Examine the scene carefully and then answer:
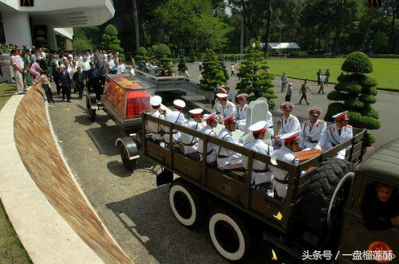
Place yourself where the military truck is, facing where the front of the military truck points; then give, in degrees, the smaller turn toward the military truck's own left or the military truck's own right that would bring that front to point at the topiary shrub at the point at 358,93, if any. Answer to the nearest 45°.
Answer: approximately 135° to the military truck's own left

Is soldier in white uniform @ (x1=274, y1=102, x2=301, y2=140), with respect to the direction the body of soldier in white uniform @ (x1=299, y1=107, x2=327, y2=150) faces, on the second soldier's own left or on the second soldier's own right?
on the second soldier's own right

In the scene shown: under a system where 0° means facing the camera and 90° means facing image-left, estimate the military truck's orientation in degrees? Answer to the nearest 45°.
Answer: approximately 315°

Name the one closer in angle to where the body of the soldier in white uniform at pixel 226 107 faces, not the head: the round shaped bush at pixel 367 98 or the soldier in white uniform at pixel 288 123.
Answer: the soldier in white uniform

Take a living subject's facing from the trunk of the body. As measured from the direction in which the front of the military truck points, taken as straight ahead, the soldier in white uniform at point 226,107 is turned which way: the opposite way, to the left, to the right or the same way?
to the right

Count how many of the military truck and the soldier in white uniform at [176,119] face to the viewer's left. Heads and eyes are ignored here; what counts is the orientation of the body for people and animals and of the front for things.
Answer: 0

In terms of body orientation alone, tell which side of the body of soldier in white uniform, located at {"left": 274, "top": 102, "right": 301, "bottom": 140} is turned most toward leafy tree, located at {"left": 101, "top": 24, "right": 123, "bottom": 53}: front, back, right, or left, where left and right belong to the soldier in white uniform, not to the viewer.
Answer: right

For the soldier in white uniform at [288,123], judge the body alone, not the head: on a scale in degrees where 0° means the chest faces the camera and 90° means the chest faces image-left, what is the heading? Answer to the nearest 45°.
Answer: approximately 45°

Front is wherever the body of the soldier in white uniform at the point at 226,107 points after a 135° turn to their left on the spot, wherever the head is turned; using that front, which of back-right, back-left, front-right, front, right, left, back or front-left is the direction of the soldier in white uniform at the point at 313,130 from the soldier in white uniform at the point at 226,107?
front-right

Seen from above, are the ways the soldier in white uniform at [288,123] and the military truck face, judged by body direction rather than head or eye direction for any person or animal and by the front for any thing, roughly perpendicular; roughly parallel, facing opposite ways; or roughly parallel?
roughly perpendicular

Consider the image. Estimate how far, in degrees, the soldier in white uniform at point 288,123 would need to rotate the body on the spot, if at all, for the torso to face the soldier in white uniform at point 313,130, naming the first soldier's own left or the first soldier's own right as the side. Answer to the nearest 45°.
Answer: approximately 90° to the first soldier's own left

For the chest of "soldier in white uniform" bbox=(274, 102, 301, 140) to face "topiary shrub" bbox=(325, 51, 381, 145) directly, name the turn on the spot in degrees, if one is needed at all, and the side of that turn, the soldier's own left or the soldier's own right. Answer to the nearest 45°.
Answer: approximately 180°

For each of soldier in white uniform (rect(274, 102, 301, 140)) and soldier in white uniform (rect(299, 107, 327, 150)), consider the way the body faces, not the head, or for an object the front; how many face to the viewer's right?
0
